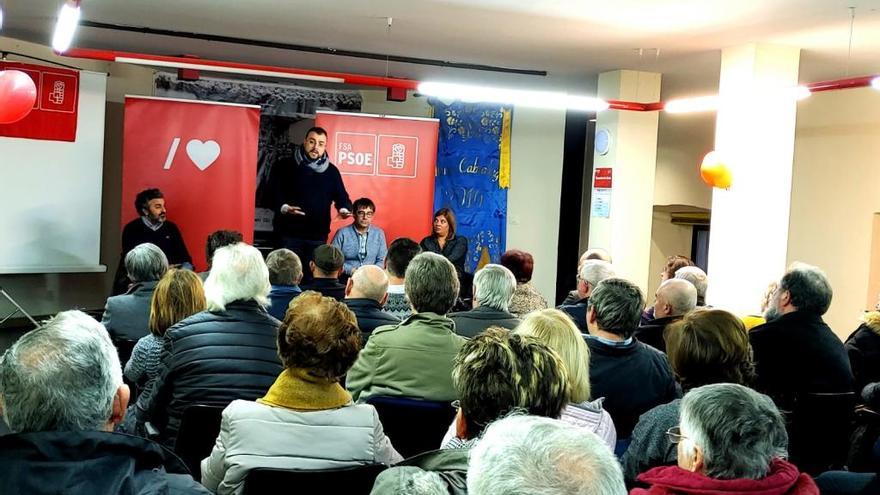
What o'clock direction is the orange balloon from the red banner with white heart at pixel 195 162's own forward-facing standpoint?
The orange balloon is roughly at 10 o'clock from the red banner with white heart.

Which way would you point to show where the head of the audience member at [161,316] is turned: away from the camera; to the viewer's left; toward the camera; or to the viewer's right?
away from the camera

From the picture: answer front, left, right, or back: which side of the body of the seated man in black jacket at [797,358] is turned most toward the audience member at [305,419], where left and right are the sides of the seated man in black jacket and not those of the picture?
left

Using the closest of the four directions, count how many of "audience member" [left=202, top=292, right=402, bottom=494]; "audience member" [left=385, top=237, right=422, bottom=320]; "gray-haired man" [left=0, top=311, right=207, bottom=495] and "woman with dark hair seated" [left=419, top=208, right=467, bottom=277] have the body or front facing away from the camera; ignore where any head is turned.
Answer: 3

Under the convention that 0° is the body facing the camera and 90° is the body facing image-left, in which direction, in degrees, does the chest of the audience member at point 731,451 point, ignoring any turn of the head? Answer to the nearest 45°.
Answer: approximately 135°

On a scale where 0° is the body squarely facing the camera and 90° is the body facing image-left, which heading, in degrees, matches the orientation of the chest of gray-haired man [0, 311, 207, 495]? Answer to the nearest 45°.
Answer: approximately 180°

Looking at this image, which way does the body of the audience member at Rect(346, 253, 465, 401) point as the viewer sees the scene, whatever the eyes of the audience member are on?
away from the camera

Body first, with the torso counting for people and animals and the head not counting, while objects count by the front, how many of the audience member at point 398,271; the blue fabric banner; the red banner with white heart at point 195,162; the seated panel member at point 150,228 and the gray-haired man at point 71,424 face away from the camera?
2

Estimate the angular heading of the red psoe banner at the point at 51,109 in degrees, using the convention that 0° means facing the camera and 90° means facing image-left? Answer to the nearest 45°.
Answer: approximately 0°

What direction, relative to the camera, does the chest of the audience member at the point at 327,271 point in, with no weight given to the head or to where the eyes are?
away from the camera

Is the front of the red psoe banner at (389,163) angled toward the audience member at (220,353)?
yes

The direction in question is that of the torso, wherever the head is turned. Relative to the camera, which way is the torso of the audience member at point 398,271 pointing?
away from the camera
